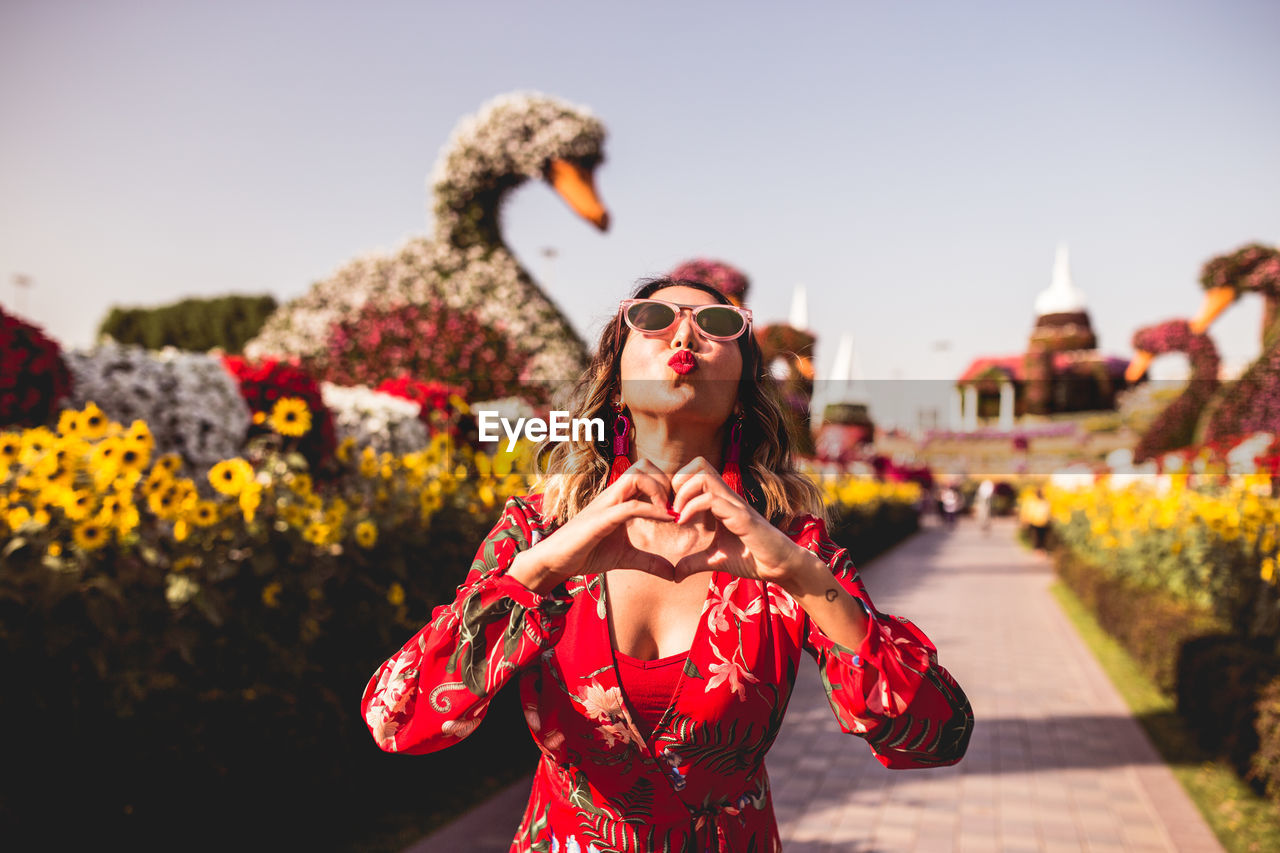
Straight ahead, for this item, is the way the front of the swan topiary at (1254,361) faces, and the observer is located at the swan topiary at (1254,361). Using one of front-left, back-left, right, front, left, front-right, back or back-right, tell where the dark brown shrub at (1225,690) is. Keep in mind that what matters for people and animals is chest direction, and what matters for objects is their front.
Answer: left

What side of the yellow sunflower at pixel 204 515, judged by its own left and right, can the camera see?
front

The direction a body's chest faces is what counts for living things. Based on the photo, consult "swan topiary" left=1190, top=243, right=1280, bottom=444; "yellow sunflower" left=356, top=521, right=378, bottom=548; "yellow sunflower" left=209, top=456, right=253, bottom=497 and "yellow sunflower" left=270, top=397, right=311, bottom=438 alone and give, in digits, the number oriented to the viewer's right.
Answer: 0

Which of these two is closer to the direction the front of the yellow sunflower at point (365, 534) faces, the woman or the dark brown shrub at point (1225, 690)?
the woman

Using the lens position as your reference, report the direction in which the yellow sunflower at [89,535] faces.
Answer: facing the viewer

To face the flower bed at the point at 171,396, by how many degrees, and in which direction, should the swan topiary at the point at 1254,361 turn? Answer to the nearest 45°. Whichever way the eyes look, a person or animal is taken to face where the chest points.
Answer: approximately 45° to its left

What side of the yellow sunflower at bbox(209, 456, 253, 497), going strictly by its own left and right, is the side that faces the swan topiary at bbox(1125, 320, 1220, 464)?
back

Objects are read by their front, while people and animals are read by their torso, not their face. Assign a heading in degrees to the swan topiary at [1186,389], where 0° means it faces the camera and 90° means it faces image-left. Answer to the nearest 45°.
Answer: approximately 90°

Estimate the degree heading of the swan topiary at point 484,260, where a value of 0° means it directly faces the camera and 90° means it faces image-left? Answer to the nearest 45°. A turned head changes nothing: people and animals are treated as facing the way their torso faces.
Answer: approximately 270°

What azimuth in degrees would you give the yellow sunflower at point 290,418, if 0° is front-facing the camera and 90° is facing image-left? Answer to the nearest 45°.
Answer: approximately 0°

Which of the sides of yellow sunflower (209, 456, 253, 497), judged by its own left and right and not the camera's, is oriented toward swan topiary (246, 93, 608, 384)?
back

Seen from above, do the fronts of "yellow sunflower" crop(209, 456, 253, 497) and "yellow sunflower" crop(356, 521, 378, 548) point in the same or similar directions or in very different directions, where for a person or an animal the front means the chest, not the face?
same or similar directions

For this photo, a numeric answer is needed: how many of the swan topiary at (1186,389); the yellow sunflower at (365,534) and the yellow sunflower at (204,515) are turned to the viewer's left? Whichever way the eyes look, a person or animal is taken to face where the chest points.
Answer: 1

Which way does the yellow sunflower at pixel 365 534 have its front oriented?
toward the camera

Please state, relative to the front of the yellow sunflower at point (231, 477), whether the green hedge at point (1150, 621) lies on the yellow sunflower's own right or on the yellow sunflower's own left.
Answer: on the yellow sunflower's own left
